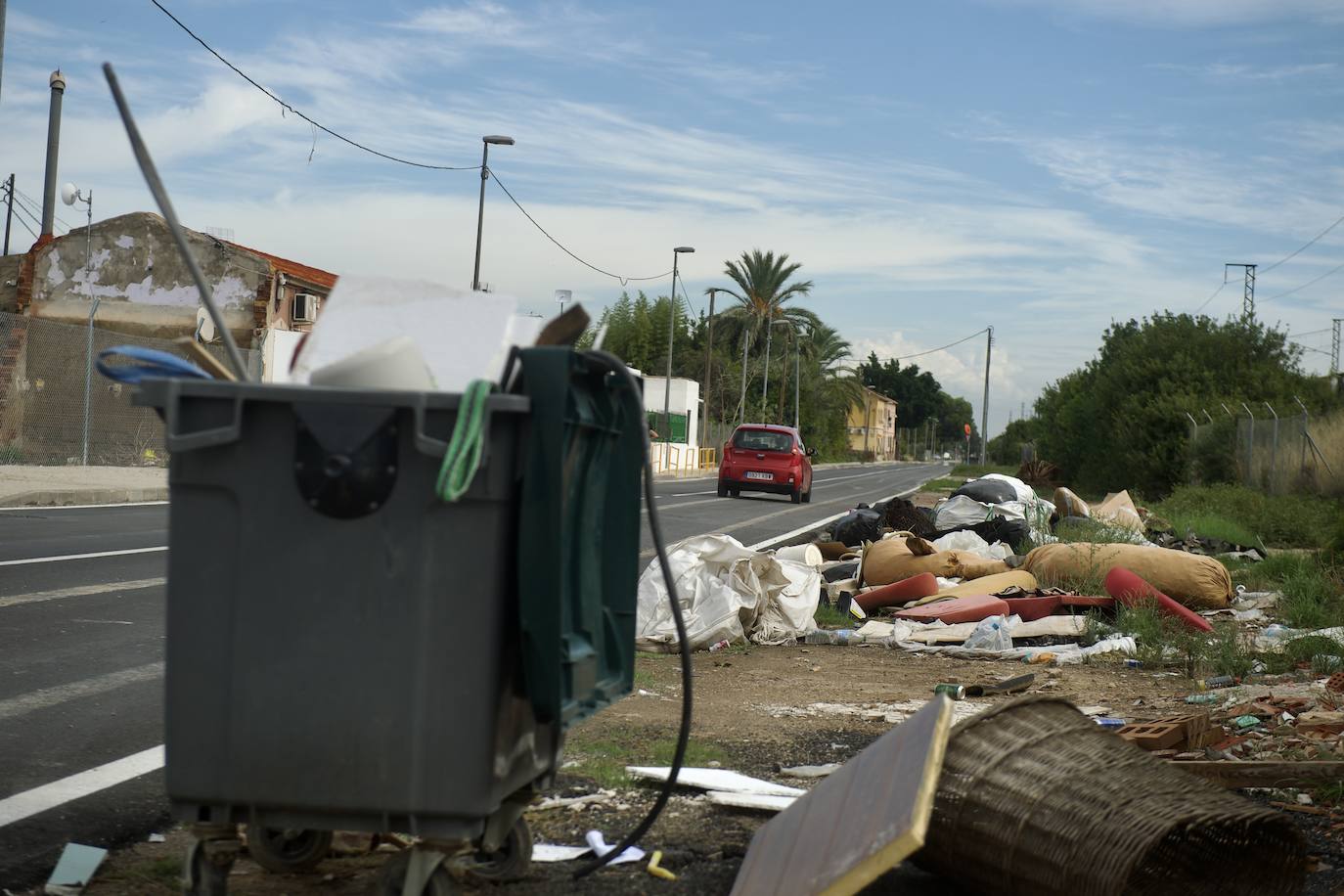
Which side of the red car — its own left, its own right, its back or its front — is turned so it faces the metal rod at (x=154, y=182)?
back

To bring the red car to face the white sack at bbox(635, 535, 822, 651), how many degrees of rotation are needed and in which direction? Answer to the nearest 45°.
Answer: approximately 180°

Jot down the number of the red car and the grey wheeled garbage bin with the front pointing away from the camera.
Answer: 1

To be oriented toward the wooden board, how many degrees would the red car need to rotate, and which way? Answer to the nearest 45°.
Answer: approximately 180°

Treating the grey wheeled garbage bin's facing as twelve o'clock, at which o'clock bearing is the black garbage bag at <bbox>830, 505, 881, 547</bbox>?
The black garbage bag is roughly at 4 o'clock from the grey wheeled garbage bin.

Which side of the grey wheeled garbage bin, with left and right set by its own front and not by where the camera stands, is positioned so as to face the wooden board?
back

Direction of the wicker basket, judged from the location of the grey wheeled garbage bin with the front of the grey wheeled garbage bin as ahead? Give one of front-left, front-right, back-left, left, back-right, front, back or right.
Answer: back

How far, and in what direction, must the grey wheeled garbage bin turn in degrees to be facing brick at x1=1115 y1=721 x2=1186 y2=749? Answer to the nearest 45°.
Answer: approximately 135° to its right

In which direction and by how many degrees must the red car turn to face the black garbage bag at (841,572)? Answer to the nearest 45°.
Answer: approximately 180°

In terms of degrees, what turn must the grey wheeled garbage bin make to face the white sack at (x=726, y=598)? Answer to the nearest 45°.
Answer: approximately 90° to its right

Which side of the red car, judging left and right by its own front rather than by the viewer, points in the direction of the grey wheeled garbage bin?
back

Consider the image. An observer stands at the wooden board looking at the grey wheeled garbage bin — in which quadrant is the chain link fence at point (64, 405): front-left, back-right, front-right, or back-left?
front-right

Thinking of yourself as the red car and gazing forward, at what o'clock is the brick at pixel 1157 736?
The brick is roughly at 6 o'clock from the red car.

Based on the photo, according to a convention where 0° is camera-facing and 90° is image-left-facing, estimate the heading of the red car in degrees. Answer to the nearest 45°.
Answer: approximately 180°

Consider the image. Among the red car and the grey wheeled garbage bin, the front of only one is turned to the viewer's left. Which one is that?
the grey wheeled garbage bin

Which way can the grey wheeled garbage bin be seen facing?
to the viewer's left

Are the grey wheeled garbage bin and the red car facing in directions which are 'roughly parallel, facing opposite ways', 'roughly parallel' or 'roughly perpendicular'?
roughly perpendicular

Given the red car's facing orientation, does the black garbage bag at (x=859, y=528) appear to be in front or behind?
behind
